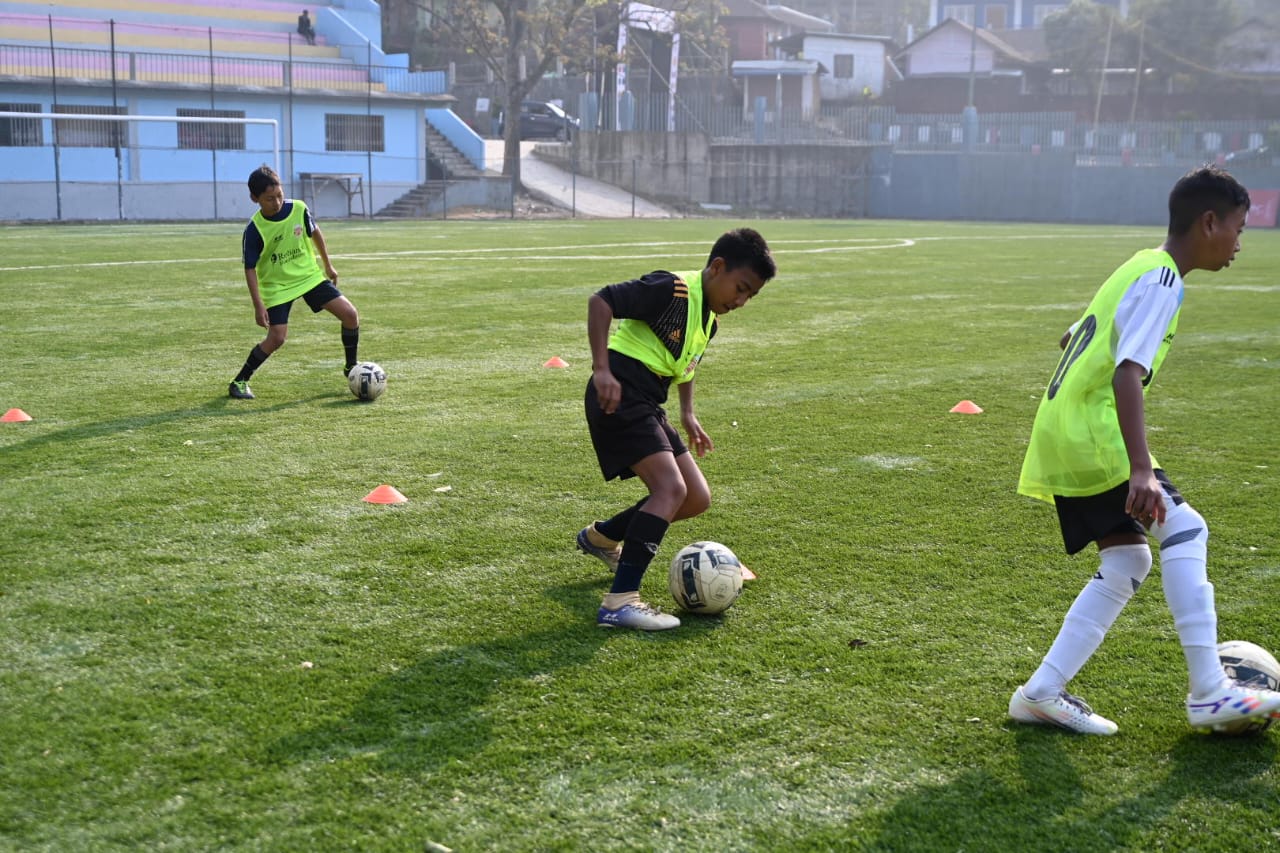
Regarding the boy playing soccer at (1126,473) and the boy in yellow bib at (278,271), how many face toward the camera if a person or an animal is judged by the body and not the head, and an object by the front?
1

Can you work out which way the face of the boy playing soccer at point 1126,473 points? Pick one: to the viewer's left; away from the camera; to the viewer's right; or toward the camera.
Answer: to the viewer's right

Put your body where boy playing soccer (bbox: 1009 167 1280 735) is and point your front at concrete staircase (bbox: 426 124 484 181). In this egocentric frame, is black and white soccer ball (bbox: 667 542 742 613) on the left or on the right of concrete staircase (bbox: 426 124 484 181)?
left

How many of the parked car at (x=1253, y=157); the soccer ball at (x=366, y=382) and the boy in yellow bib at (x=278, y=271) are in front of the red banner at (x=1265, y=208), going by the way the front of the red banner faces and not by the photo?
2

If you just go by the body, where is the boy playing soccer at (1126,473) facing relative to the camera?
to the viewer's right

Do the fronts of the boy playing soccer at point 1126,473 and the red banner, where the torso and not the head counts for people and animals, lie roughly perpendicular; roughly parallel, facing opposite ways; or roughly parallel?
roughly perpendicular

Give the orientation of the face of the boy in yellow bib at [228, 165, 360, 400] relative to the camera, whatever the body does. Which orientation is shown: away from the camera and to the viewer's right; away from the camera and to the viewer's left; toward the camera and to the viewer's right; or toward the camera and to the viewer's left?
toward the camera and to the viewer's right

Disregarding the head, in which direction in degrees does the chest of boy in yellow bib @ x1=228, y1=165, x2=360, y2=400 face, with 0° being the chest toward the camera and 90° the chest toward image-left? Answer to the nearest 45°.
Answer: approximately 0°
